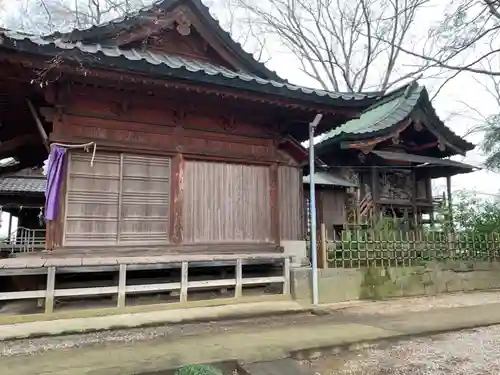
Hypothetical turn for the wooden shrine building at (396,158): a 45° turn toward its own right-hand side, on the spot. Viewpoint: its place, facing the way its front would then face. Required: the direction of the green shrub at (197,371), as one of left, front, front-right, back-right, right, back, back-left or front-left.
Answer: left

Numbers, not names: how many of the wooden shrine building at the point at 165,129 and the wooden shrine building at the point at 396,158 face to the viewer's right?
0

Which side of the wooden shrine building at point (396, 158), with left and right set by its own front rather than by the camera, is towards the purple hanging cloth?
front

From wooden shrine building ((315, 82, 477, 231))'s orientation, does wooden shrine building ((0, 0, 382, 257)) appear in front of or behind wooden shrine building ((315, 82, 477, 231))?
in front

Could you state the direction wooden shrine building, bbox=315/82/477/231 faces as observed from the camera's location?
facing the viewer and to the left of the viewer

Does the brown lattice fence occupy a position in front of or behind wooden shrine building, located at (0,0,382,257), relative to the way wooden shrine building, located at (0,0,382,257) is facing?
behind

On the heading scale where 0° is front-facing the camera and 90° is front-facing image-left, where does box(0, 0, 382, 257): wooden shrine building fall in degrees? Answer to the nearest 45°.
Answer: approximately 90°

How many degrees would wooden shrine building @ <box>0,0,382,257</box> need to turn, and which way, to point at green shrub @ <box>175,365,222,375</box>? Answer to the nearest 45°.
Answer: approximately 90° to its left
